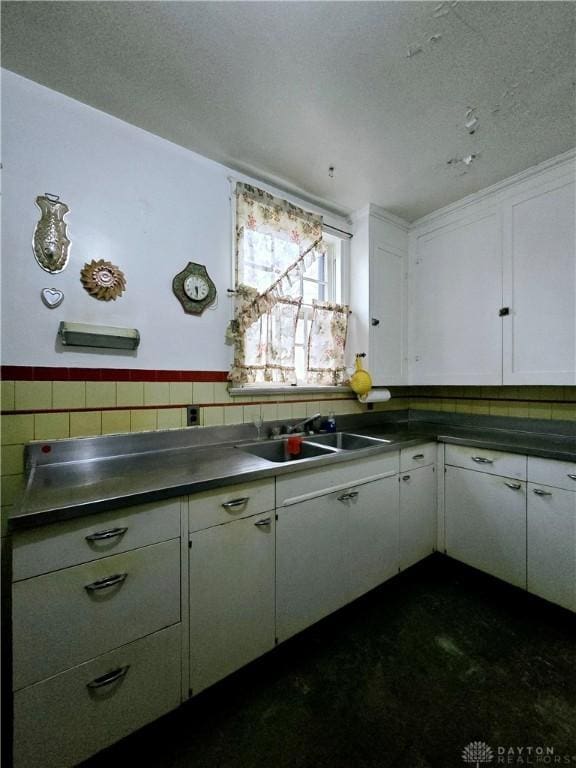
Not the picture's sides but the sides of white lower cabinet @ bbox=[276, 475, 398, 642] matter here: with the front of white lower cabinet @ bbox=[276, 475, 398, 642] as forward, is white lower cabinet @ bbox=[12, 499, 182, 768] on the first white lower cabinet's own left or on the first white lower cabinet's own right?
on the first white lower cabinet's own right

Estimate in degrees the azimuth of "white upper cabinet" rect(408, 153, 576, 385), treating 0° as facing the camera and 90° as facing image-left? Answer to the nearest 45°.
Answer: approximately 45°

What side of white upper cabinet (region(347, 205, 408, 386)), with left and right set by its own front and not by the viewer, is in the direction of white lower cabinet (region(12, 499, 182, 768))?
right

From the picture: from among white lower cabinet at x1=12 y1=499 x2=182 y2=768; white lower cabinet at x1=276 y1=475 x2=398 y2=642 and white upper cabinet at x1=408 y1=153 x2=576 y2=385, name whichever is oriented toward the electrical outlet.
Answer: the white upper cabinet

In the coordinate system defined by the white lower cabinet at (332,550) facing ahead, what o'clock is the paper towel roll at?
The paper towel roll is roughly at 8 o'clock from the white lower cabinet.

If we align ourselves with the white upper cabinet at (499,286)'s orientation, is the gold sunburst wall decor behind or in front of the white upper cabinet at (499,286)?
in front

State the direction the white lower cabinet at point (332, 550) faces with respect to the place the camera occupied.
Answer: facing the viewer and to the right of the viewer

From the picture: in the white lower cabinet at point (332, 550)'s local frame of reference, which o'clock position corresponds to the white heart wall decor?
The white heart wall decor is roughly at 4 o'clock from the white lower cabinet.

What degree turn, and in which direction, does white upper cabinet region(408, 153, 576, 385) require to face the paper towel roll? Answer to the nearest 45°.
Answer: approximately 45° to its right

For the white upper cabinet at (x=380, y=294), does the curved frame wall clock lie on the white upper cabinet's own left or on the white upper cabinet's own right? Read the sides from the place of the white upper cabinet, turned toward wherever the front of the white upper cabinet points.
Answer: on the white upper cabinet's own right
